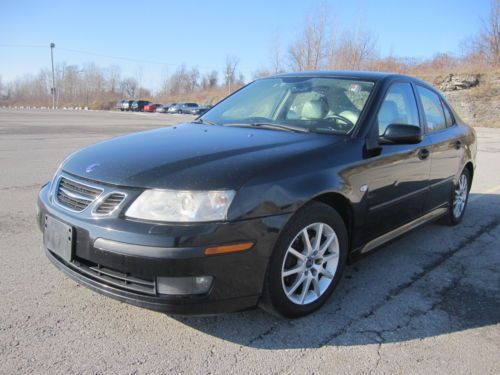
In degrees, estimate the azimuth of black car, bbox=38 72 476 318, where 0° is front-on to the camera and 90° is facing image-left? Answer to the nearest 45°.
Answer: approximately 45°
